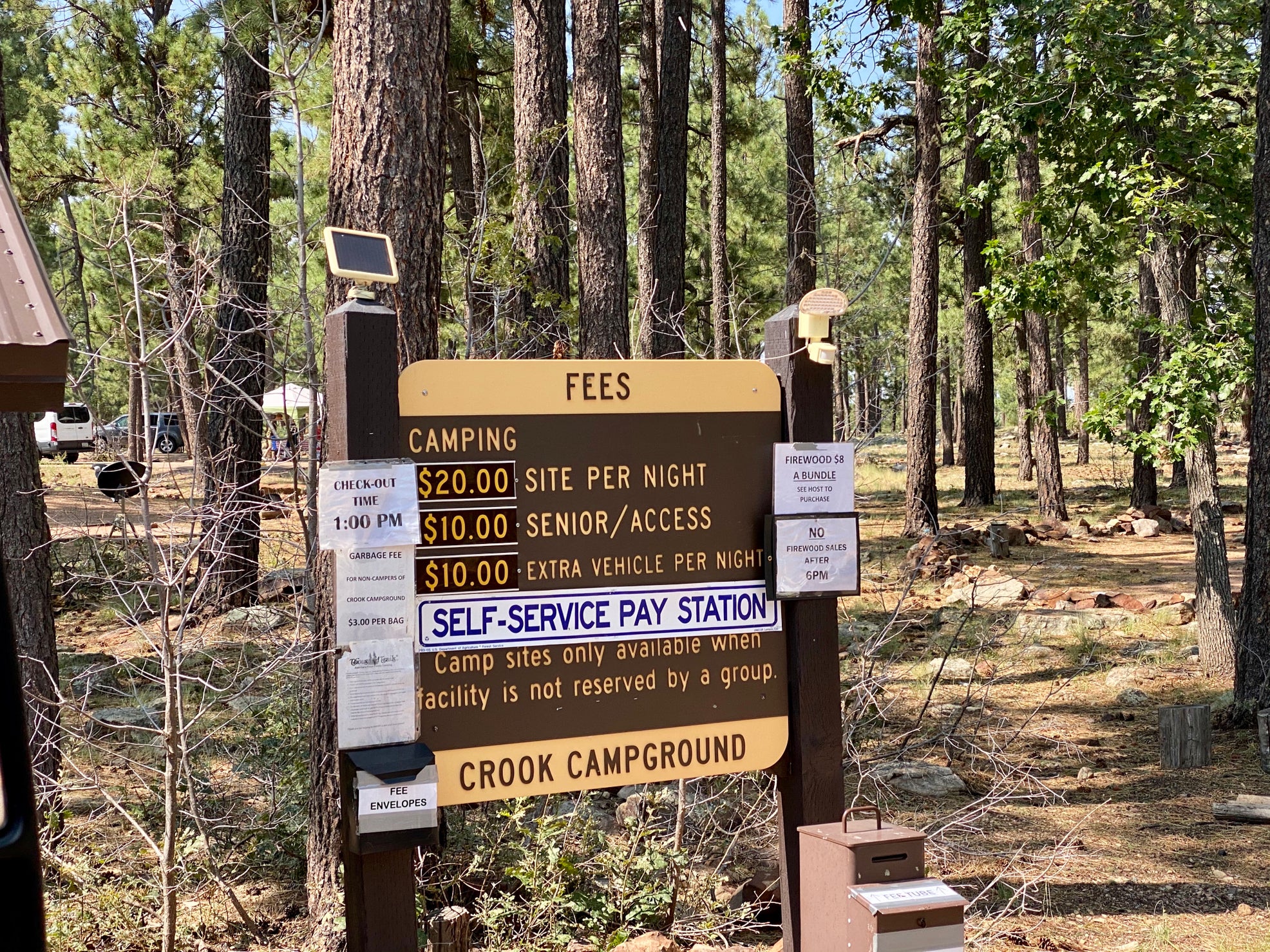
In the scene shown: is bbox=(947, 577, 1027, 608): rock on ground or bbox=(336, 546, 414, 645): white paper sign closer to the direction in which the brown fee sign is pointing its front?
the white paper sign

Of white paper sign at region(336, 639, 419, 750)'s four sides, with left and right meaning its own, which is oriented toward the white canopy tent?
back

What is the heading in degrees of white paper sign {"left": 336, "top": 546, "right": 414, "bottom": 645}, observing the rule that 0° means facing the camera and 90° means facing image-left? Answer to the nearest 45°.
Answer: approximately 0°

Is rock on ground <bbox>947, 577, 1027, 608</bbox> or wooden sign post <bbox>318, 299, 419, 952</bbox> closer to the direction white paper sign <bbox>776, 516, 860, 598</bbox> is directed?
the wooden sign post

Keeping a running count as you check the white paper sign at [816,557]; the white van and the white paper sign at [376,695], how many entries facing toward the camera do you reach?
2

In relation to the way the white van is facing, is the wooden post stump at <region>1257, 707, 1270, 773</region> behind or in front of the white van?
behind
